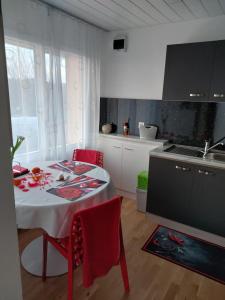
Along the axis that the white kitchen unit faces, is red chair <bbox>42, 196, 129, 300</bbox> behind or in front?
in front

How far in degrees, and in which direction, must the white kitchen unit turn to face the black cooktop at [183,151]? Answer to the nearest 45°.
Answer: approximately 90° to its left

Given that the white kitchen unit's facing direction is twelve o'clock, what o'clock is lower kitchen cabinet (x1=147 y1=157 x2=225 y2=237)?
The lower kitchen cabinet is roughly at 9 o'clock from the white kitchen unit.

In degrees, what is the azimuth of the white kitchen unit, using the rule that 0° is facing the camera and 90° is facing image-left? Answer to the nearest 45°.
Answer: approximately 45°

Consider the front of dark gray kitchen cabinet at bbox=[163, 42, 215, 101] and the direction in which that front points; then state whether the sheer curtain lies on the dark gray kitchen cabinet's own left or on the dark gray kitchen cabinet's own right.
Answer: on the dark gray kitchen cabinet's own right

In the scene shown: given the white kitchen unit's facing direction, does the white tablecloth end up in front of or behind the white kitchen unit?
in front

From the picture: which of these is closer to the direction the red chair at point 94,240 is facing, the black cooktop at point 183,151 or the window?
the window

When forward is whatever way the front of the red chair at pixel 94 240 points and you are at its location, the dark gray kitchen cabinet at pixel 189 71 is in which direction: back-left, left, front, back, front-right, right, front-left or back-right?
right

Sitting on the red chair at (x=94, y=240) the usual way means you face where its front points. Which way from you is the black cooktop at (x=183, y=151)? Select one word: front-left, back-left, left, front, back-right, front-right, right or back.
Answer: right

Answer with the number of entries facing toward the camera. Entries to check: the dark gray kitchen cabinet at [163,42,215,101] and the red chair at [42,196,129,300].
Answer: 1

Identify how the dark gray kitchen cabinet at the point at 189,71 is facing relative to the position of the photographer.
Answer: facing the viewer
